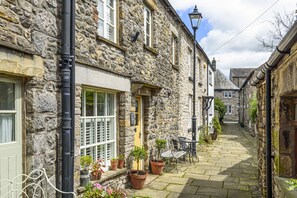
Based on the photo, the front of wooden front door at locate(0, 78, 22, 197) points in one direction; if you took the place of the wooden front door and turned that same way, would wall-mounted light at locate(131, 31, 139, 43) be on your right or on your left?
on your left

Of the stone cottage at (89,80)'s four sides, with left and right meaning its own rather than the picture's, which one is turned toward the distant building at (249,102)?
left

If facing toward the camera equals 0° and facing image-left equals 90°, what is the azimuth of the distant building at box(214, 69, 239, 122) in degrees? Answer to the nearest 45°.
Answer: approximately 0°

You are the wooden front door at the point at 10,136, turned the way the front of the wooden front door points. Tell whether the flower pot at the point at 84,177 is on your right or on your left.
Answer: on your left

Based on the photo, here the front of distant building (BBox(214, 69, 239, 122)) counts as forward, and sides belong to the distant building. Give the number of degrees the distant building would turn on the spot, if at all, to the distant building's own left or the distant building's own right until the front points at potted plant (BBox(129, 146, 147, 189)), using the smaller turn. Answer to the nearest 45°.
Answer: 0° — it already faces it

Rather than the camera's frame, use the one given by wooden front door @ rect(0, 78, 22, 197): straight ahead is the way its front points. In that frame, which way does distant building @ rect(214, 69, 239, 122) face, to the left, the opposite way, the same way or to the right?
to the right

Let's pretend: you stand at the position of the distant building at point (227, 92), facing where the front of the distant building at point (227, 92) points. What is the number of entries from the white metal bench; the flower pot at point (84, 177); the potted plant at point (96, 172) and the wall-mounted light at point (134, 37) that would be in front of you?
4

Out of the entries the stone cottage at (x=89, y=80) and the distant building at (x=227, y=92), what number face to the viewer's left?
0

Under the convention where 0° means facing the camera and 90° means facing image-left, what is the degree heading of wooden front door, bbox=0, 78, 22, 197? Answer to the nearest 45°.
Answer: approximately 315°

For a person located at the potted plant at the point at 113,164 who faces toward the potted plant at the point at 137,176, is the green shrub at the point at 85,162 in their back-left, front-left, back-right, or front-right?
back-right

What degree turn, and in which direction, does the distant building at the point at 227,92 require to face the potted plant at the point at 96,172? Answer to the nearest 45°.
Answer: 0° — it already faces it
